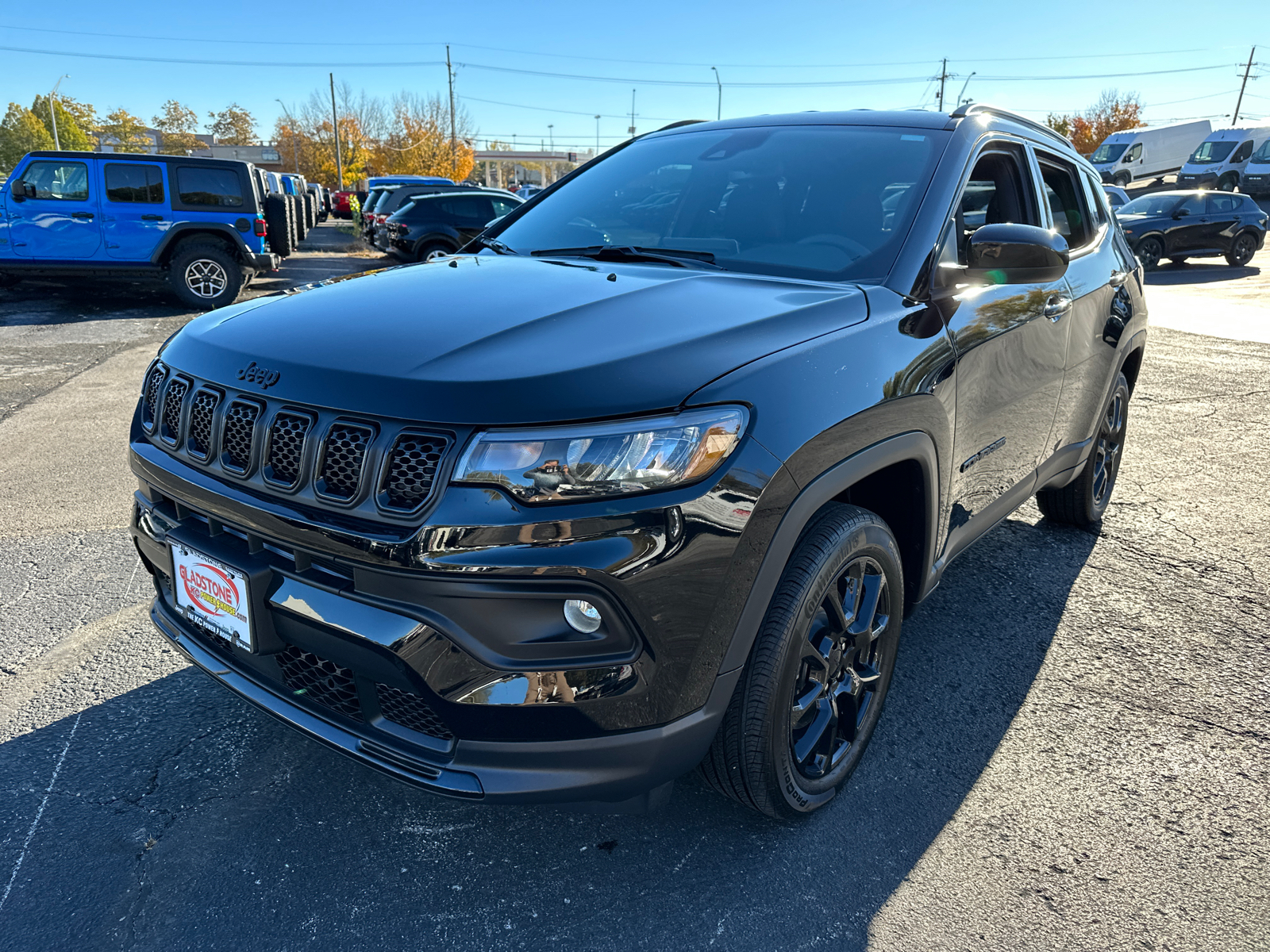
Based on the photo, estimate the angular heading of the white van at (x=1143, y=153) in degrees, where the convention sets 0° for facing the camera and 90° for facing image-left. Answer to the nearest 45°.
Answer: approximately 45°

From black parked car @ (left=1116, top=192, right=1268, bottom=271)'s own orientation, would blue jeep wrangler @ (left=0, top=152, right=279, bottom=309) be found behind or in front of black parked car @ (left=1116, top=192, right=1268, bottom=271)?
in front

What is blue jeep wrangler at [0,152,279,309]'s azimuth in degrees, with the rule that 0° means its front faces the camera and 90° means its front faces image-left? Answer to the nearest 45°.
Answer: approximately 90°

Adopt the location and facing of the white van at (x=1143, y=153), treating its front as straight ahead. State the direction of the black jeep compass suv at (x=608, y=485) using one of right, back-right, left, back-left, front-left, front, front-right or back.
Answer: front-left

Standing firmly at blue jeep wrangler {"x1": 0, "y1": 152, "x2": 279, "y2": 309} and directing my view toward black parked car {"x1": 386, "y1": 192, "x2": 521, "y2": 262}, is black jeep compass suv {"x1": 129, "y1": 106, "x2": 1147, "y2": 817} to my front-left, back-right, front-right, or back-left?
back-right

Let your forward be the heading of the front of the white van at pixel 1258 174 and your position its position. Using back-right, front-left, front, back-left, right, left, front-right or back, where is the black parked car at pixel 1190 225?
front-left

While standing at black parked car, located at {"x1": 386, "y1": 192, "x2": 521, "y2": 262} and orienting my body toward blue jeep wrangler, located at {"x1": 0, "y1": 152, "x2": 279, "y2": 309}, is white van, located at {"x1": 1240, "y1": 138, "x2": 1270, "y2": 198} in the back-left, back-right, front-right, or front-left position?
back-left

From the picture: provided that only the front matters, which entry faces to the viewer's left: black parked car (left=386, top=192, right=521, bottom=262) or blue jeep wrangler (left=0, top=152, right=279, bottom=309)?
the blue jeep wrangler

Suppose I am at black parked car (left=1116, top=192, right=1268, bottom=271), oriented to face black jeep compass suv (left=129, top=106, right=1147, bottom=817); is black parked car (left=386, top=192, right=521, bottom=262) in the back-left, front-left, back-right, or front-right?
front-right

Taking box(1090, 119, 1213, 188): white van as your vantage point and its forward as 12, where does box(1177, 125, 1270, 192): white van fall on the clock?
box(1177, 125, 1270, 192): white van is roughly at 9 o'clock from box(1090, 119, 1213, 188): white van.

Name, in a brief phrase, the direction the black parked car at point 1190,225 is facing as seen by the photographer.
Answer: facing the viewer and to the left of the viewer
